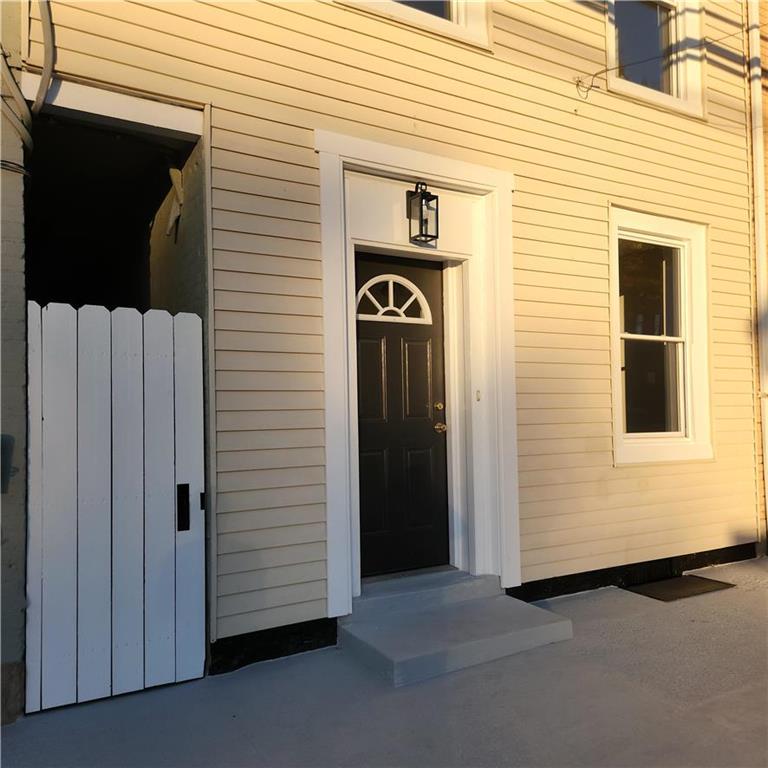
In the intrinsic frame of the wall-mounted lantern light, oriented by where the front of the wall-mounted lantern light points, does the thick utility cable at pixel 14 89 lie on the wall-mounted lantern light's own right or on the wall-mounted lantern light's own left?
on the wall-mounted lantern light's own right

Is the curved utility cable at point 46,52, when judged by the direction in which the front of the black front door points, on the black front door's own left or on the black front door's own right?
on the black front door's own right

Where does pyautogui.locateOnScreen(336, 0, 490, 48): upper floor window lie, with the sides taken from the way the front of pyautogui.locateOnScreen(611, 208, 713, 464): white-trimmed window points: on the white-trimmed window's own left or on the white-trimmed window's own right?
on the white-trimmed window's own right

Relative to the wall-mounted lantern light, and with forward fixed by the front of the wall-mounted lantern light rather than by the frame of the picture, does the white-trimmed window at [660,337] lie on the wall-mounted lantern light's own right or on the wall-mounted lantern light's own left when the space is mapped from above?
on the wall-mounted lantern light's own left

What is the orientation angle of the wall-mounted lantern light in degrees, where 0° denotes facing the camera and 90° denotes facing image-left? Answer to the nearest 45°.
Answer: approximately 315°

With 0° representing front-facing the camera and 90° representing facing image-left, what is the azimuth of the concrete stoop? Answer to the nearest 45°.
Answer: approximately 315°

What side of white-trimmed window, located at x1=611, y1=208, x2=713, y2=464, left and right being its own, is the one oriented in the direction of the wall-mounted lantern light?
right
